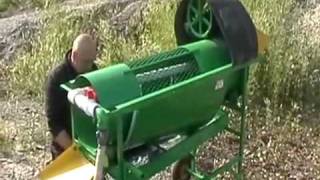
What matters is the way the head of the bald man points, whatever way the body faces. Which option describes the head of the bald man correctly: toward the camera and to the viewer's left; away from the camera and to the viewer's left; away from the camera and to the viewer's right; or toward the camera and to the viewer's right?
toward the camera and to the viewer's right

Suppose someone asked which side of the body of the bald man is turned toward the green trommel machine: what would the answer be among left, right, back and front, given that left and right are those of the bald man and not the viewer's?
front

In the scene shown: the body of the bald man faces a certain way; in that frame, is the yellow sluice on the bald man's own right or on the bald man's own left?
on the bald man's own right
